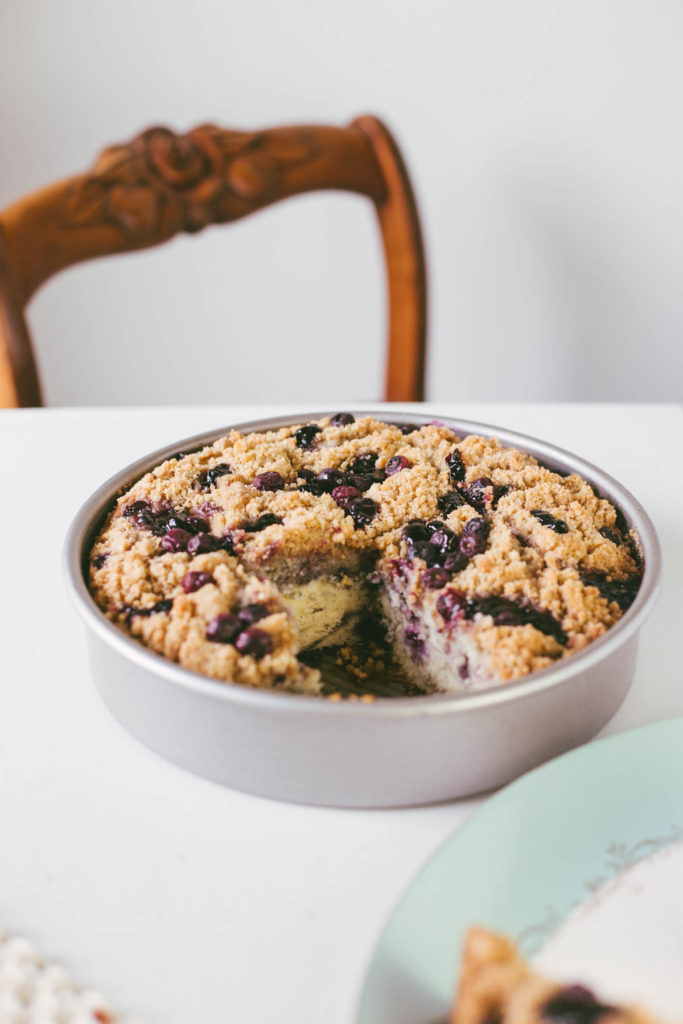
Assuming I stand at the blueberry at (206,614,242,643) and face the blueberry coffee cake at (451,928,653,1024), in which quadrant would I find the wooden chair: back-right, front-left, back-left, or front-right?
back-left

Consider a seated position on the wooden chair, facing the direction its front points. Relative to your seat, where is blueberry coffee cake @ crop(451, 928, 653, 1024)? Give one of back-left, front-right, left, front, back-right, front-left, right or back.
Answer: front-right

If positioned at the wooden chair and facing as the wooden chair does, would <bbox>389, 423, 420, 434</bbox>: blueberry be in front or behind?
in front

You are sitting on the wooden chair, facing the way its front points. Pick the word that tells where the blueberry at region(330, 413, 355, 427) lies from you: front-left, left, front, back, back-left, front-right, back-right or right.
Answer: front-right

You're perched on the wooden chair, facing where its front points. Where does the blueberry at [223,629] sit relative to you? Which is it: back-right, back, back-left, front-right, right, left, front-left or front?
front-right

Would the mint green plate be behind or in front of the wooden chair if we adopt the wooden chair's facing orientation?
in front

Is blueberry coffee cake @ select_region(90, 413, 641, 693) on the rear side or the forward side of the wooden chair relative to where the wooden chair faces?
on the forward side

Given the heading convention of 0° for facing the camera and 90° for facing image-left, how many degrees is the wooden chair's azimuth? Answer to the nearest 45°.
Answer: approximately 315°

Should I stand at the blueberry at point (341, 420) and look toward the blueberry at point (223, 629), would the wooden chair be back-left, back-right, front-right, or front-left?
back-right
